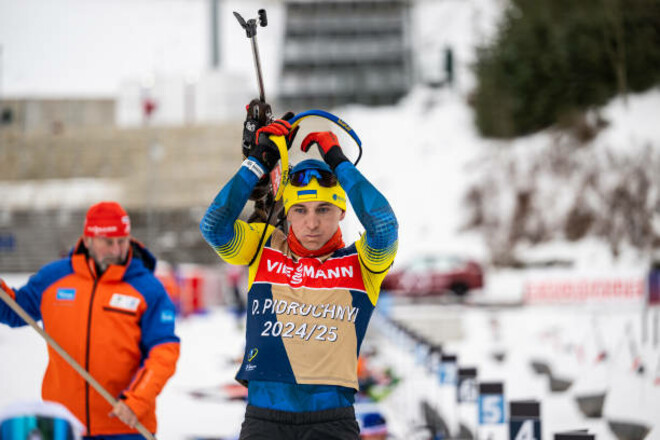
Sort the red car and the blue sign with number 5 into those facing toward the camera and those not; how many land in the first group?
1

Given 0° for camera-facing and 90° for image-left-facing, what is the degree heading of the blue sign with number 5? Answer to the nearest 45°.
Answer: approximately 0°

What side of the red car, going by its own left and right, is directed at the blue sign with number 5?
left

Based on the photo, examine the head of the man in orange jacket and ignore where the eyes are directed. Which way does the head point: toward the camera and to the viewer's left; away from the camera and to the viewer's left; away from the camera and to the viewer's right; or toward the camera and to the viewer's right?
toward the camera and to the viewer's right

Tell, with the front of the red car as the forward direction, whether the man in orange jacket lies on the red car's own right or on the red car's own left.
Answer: on the red car's own left

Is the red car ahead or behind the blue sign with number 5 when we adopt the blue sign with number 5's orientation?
behind

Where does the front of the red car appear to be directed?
to the viewer's left

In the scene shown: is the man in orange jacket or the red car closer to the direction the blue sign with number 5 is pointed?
the man in orange jacket

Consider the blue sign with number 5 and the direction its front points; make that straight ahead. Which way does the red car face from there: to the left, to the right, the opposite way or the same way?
to the right

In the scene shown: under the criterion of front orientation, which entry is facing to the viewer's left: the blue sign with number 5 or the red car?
the red car
